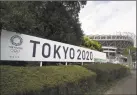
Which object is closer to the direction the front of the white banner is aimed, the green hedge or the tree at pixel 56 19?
the green hedge

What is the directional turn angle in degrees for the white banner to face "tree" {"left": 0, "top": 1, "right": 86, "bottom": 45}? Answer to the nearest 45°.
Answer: approximately 135° to its left

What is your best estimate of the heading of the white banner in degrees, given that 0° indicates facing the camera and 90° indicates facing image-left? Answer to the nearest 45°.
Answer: approximately 315°
